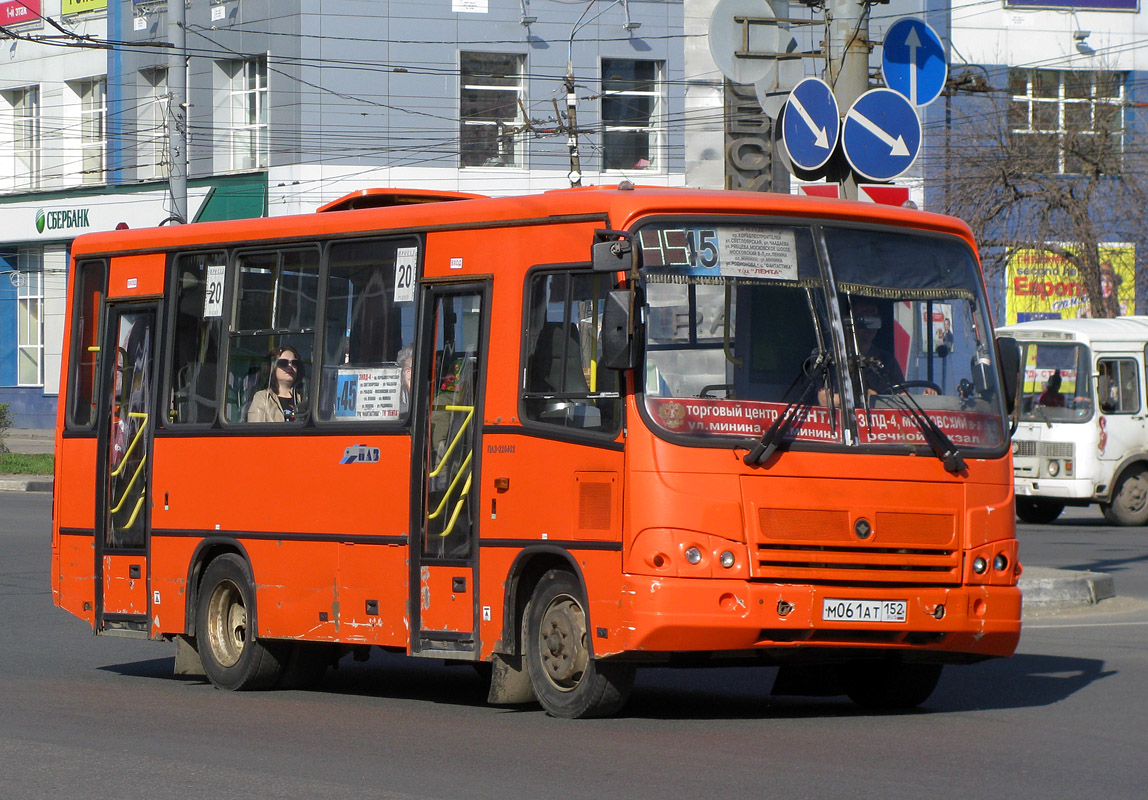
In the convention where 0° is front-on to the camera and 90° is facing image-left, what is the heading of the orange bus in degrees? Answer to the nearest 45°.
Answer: approximately 315°

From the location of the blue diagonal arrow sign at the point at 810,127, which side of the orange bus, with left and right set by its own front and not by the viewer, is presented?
left

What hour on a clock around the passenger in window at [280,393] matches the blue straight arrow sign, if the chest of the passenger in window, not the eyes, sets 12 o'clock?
The blue straight arrow sign is roughly at 10 o'clock from the passenger in window.

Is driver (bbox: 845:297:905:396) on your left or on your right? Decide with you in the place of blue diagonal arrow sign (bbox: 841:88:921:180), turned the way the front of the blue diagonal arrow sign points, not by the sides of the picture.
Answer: on your right

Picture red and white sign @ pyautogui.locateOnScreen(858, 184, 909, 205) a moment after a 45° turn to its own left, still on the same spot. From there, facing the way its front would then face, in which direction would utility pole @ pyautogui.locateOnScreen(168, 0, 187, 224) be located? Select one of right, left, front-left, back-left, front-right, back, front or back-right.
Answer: back

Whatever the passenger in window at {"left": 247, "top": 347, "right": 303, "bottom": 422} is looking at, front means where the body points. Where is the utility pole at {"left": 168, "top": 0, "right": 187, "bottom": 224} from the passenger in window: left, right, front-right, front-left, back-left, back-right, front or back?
back-left

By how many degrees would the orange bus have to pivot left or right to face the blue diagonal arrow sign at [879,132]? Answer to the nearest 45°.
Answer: approximately 90° to its left

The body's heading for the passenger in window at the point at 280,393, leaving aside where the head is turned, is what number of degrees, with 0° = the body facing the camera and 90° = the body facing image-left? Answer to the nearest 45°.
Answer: approximately 315°

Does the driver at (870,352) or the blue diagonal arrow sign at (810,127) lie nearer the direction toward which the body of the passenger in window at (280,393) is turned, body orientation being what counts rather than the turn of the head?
the driver

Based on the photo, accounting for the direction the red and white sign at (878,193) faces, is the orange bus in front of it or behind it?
in front

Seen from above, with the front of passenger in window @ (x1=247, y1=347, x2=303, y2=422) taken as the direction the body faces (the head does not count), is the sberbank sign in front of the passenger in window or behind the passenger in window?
behind

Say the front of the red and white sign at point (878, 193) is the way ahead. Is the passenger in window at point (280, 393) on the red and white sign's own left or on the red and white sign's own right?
on the red and white sign's own right
